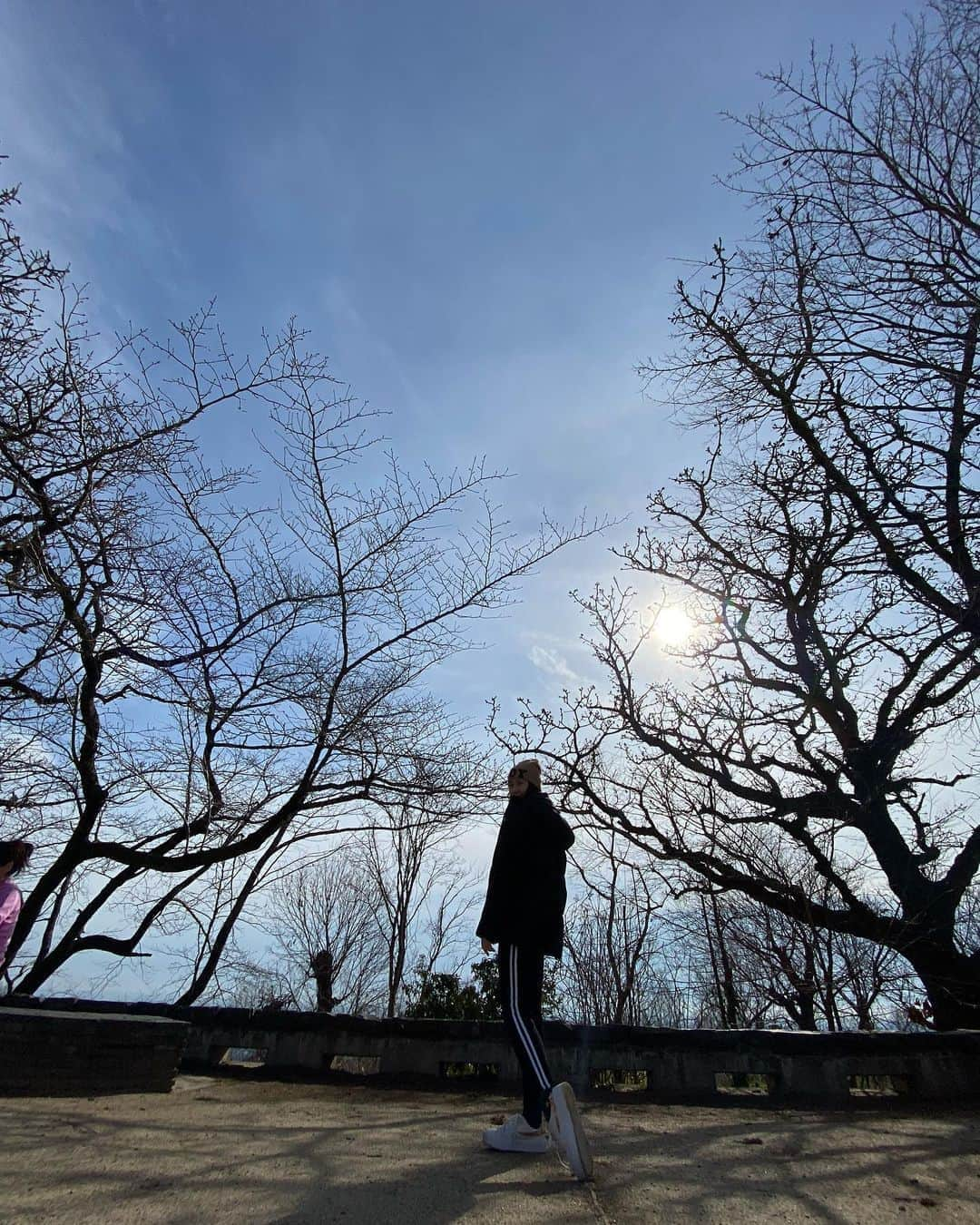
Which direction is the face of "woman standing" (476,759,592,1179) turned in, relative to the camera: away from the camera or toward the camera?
toward the camera

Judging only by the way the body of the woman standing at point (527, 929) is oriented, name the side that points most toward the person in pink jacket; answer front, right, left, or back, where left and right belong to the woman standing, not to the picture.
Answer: front

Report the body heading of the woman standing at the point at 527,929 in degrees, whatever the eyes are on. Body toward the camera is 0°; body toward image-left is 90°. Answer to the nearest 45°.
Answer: approximately 90°
